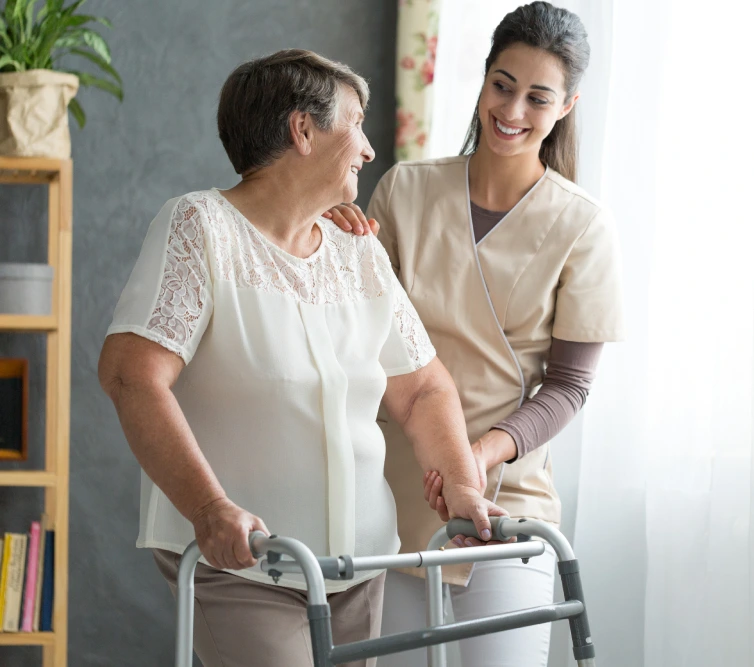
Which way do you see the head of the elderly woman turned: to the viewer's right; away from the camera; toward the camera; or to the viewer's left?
to the viewer's right

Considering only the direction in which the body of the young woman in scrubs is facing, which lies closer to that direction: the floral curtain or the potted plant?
the potted plant

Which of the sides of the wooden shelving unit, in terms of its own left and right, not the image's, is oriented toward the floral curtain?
left

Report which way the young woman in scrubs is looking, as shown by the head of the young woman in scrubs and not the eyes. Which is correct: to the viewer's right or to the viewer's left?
to the viewer's left

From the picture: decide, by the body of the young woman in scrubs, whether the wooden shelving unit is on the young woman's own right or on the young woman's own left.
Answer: on the young woman's own right

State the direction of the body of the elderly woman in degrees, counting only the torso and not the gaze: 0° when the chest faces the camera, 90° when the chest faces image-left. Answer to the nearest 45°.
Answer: approximately 315°

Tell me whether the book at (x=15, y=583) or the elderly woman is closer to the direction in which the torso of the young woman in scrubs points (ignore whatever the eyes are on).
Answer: the elderly woman
